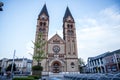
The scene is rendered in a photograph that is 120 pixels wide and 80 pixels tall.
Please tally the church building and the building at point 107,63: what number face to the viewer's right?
0

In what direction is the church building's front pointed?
toward the camera

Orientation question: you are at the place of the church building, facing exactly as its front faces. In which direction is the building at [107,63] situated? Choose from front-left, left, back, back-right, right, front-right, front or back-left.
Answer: left

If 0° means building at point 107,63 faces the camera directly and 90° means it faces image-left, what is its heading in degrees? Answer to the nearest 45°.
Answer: approximately 45°

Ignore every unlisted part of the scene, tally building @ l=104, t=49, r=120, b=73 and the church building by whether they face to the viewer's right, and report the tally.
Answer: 0

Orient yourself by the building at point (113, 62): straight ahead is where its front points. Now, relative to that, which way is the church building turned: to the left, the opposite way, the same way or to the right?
to the left

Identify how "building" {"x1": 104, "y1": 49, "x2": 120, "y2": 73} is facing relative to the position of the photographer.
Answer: facing the viewer and to the left of the viewer

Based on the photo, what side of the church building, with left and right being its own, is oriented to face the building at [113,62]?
left

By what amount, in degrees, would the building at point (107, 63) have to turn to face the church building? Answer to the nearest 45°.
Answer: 0° — it already faces it
